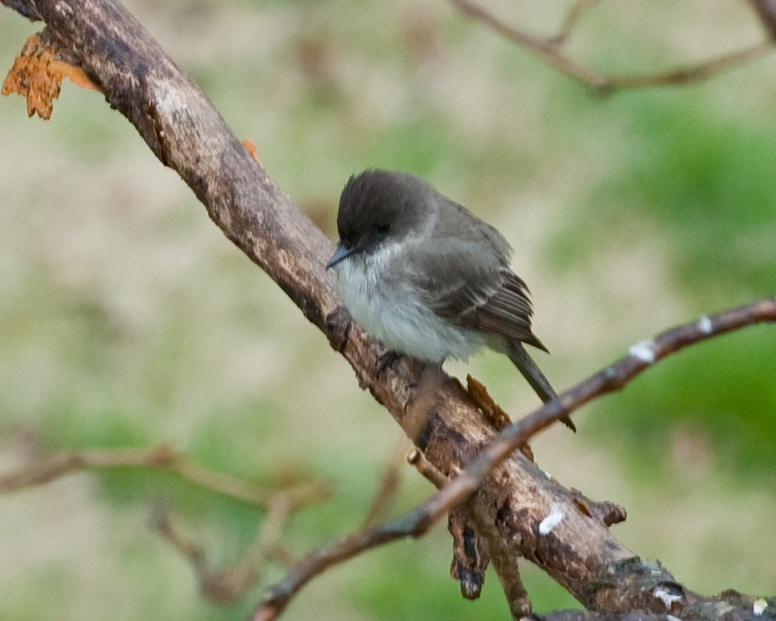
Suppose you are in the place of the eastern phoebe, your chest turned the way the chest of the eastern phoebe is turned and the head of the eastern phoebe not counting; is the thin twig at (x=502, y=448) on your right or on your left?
on your left

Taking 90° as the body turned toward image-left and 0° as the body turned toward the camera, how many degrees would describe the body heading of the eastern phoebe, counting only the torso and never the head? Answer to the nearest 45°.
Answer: approximately 45°
